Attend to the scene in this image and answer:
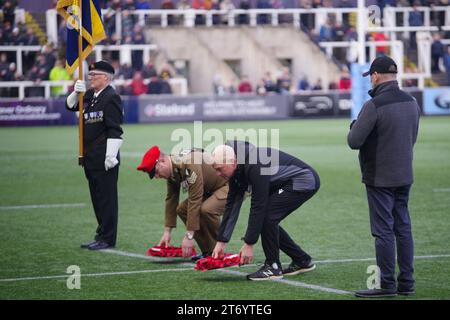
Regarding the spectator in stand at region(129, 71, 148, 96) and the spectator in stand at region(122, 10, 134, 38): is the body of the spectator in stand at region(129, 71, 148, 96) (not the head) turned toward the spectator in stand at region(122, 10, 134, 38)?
no

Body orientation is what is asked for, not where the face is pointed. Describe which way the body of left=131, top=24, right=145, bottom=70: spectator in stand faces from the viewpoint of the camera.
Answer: toward the camera

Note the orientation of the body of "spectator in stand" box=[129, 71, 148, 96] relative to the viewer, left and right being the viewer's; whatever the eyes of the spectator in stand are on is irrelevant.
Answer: facing the viewer

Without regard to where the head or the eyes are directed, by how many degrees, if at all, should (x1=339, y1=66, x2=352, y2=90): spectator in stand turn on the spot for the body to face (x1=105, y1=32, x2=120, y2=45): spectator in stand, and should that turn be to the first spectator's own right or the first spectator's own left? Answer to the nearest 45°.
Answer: approximately 90° to the first spectator's own right

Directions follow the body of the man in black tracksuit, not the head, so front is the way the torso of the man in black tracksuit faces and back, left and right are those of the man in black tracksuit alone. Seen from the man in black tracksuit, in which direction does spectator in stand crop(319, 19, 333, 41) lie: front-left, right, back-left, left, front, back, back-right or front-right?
right

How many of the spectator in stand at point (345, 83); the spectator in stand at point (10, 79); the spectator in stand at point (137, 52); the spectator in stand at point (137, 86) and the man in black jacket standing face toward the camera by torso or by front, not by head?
4

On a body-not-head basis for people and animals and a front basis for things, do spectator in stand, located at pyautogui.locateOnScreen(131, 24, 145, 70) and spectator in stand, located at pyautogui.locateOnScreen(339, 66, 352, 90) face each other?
no

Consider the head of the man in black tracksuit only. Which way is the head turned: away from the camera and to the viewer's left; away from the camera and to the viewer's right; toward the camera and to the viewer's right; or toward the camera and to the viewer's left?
toward the camera and to the viewer's left

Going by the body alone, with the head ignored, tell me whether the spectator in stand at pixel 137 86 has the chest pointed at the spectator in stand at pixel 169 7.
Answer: no

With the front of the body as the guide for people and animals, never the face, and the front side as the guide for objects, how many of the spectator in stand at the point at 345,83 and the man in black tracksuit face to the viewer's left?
1

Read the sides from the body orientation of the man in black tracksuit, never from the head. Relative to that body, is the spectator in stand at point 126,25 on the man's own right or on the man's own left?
on the man's own right

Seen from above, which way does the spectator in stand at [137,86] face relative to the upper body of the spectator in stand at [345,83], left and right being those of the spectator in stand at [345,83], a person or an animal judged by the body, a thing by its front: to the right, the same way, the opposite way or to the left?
the same way

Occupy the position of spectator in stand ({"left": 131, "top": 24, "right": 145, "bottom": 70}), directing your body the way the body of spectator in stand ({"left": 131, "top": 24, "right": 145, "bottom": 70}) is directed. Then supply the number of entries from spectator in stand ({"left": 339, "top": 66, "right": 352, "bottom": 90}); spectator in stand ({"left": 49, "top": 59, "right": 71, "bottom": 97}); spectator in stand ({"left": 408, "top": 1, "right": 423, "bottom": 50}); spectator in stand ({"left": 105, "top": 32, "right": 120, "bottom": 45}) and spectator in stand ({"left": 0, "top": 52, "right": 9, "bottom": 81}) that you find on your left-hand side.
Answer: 2

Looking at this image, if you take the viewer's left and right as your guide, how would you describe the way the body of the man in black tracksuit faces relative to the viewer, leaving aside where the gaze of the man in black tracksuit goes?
facing to the left of the viewer

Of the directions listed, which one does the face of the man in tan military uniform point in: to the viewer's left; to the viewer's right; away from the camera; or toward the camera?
to the viewer's left

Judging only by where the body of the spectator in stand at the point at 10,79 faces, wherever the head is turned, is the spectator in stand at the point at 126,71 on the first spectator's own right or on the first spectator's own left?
on the first spectator's own left

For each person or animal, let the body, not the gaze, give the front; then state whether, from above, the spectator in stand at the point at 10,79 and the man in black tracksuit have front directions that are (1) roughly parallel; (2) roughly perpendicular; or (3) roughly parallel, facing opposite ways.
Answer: roughly perpendicular

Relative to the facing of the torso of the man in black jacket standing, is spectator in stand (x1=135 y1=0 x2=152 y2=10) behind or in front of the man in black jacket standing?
in front

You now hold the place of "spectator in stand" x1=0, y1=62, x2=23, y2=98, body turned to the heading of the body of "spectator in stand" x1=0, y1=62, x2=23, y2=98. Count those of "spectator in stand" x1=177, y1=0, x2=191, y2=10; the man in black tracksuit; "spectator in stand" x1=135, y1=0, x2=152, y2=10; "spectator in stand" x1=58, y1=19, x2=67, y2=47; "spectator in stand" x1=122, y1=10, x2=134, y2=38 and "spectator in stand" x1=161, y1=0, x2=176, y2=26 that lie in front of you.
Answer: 1

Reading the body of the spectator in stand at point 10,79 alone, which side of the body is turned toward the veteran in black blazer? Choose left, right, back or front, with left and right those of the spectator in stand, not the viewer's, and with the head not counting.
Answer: front
